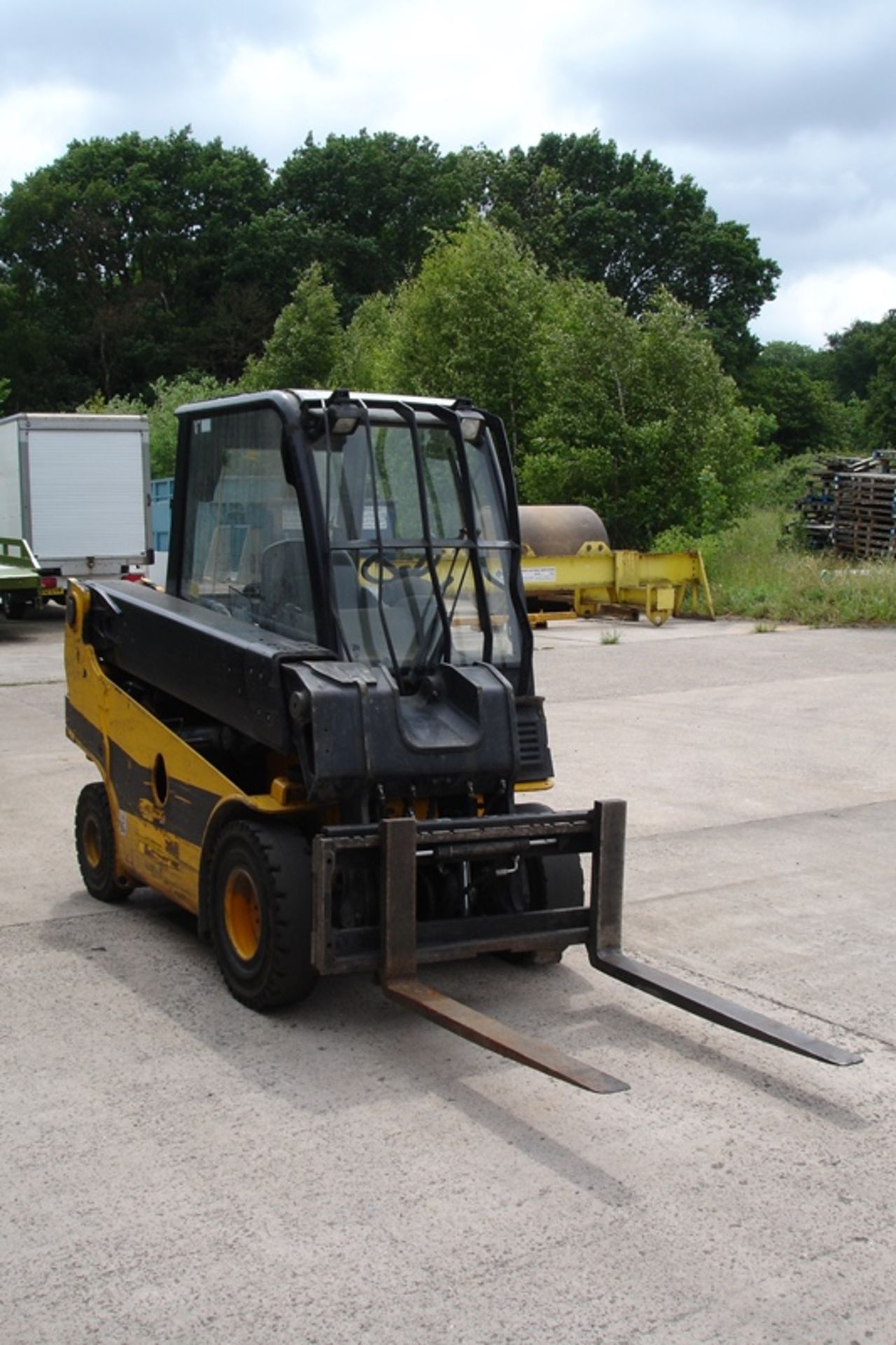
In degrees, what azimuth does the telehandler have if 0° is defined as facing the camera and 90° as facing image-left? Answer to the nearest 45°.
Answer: approximately 315°

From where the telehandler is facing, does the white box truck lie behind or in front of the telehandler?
behind

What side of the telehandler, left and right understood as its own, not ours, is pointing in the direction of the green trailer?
back
